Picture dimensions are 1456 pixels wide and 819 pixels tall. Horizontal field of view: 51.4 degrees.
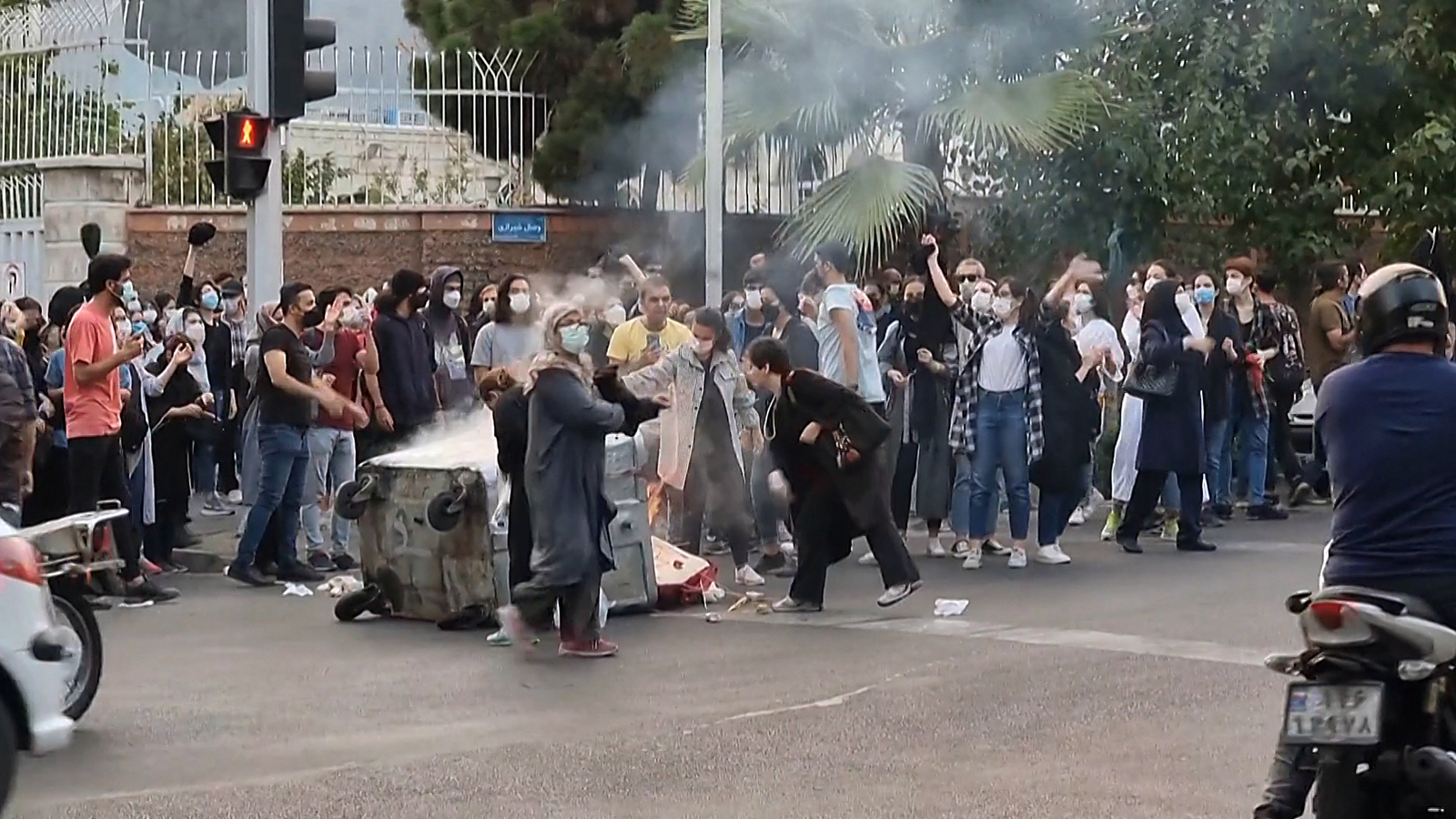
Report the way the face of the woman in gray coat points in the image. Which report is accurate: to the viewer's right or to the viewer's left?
to the viewer's right

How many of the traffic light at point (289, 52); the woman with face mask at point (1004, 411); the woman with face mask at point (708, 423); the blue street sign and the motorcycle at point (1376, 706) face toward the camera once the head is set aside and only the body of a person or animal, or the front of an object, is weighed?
3

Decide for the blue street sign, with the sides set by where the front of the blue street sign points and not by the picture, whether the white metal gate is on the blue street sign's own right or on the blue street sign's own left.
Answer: on the blue street sign's own right

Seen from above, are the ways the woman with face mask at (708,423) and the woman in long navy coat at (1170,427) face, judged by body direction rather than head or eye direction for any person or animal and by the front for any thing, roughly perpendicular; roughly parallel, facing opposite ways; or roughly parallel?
roughly perpendicular

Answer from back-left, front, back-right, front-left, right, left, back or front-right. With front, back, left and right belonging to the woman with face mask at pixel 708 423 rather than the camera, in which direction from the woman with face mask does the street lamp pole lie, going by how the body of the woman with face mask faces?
back
